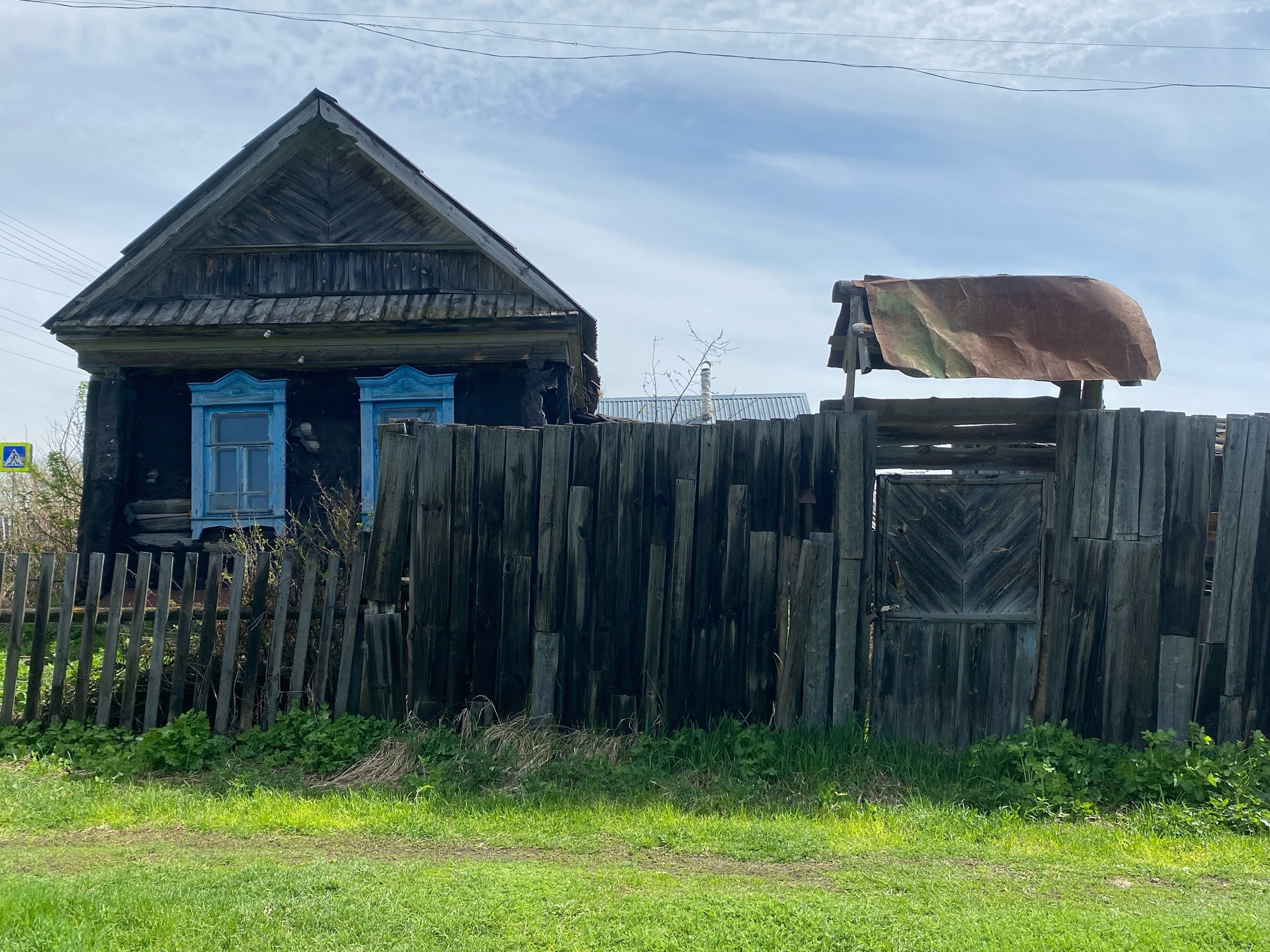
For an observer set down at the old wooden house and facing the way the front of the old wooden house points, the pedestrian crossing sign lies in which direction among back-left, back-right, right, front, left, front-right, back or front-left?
back-right

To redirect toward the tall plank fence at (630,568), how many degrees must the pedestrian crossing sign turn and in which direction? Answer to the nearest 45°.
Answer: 0° — it already faces it

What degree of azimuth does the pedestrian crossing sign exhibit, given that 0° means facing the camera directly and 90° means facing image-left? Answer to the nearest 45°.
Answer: approximately 0°

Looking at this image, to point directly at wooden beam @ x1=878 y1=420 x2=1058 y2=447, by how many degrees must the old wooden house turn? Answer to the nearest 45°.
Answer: approximately 45° to its left

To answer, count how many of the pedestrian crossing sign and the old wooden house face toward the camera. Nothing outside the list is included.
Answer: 2

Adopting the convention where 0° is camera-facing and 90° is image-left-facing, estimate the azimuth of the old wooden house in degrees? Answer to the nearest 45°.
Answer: approximately 0°
